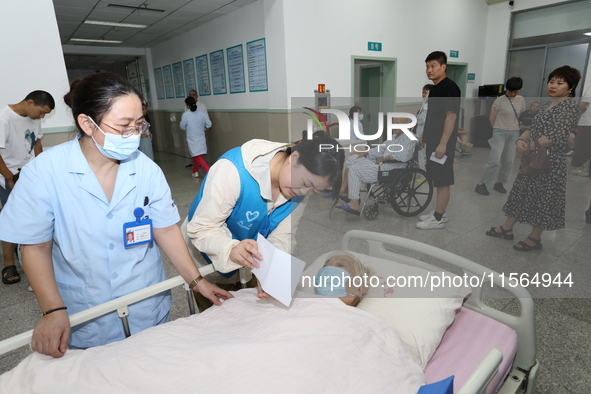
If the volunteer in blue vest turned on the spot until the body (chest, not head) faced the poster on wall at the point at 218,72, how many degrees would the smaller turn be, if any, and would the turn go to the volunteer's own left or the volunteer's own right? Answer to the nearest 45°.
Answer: approximately 135° to the volunteer's own left

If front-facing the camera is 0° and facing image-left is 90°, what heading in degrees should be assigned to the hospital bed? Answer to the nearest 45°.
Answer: approximately 45°

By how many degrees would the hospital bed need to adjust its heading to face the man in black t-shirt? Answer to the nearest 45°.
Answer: approximately 180°

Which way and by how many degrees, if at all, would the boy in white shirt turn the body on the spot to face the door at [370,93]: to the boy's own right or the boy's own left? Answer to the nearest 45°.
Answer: approximately 45° to the boy's own left

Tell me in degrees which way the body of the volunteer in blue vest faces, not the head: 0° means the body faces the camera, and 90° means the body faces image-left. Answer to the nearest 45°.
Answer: approximately 315°
